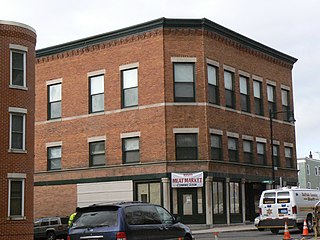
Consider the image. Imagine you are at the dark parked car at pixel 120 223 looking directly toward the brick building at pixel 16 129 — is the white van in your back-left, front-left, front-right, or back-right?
front-right

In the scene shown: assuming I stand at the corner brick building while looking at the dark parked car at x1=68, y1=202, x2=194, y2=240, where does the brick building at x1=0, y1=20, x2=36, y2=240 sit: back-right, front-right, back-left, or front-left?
front-right

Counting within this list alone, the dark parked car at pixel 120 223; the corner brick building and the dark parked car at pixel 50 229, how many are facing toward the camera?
1

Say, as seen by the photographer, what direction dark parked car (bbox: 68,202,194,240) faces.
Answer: facing away from the viewer and to the right of the viewer

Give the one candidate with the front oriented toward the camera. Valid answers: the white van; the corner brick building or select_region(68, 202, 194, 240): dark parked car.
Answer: the corner brick building

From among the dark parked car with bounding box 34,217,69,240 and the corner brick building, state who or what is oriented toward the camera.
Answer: the corner brick building

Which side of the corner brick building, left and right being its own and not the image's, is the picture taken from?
front

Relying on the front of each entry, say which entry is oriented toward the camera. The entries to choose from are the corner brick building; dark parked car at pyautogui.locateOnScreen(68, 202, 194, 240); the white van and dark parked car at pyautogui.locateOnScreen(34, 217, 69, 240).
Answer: the corner brick building

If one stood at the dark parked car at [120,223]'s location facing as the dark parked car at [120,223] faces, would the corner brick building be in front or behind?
in front

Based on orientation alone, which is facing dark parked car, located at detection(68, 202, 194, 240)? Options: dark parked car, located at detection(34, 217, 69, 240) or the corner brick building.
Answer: the corner brick building
